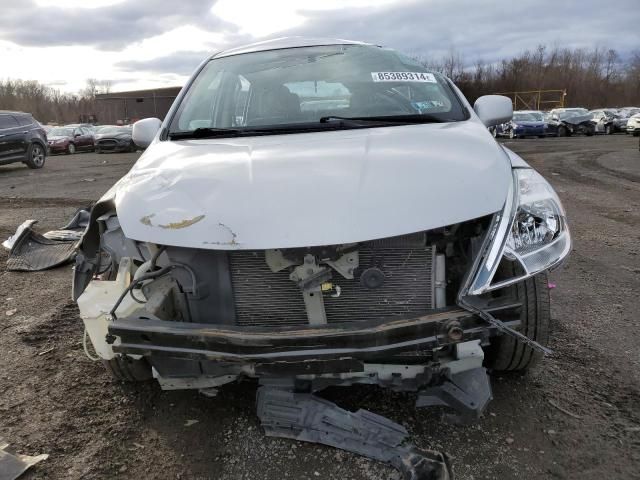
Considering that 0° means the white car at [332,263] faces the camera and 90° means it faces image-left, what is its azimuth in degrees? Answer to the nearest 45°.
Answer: approximately 0°

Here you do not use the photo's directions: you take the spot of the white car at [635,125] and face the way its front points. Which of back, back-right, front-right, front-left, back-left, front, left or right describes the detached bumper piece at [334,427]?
front-left

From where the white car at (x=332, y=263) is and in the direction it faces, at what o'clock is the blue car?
The blue car is roughly at 7 o'clock from the white car.

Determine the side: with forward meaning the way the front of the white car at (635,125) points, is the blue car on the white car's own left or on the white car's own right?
on the white car's own right

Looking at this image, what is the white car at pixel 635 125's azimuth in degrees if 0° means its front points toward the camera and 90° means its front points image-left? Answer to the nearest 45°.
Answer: approximately 45°

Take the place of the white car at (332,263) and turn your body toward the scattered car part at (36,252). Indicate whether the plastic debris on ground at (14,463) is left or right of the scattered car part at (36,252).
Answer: left

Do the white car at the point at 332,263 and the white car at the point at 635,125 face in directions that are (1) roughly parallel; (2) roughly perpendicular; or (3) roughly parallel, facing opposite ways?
roughly perpendicular

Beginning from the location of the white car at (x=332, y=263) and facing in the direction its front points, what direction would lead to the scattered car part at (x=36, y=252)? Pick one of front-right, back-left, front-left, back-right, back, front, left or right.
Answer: back-right

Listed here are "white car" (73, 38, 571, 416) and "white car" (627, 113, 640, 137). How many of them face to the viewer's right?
0
